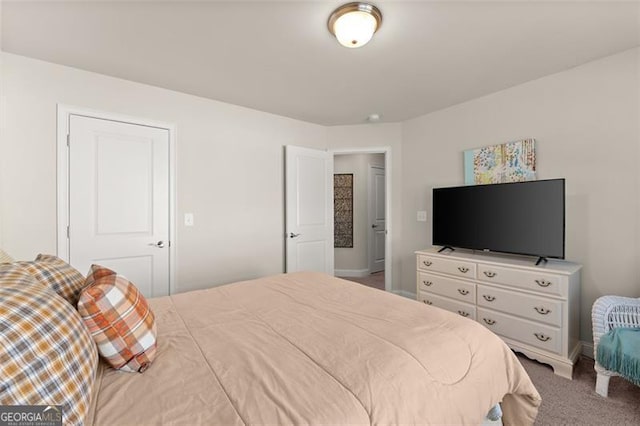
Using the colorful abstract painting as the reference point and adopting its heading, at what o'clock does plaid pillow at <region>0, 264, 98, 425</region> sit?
The plaid pillow is roughly at 11 o'clock from the colorful abstract painting.

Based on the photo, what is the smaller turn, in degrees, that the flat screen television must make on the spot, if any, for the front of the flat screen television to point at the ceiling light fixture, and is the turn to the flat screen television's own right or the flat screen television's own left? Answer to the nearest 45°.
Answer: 0° — it already faces it

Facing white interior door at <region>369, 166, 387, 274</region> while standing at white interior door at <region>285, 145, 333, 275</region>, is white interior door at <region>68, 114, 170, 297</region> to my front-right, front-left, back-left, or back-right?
back-left

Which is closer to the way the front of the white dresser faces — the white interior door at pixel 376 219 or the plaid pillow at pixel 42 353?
the plaid pillow

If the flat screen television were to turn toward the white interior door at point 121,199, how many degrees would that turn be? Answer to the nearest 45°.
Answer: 0° — it already faces it

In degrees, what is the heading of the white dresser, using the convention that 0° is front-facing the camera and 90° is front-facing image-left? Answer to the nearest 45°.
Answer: approximately 45°

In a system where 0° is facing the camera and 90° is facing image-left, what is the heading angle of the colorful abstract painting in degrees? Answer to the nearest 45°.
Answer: approximately 45°

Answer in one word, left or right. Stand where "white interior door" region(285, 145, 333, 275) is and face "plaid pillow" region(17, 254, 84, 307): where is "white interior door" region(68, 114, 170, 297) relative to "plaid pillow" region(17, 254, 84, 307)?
right

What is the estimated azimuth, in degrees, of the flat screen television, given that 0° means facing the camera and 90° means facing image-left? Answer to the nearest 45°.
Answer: approximately 45°
